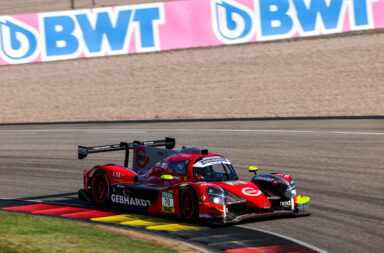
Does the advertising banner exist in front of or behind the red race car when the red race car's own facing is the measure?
behind

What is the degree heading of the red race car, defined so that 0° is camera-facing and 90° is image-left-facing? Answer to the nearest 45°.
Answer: approximately 315°

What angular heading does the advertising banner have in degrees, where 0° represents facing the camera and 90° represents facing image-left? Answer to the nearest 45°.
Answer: approximately 0°

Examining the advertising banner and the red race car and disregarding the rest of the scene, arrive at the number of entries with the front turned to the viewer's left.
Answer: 0

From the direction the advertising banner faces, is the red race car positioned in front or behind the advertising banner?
in front
